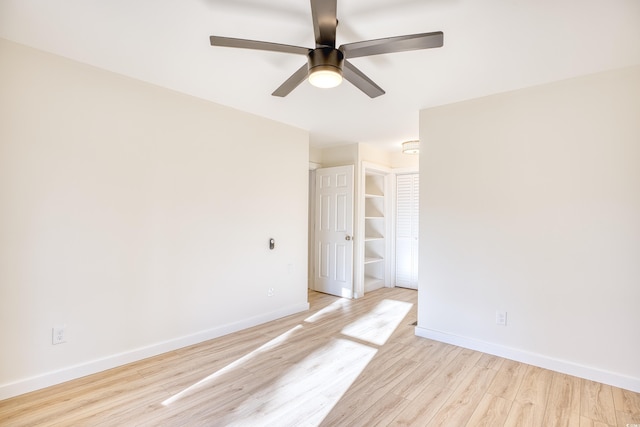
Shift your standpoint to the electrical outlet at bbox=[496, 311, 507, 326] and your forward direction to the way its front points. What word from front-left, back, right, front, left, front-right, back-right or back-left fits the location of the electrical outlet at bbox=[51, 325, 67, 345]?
front-right

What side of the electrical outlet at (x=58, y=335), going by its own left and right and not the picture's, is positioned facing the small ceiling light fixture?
left

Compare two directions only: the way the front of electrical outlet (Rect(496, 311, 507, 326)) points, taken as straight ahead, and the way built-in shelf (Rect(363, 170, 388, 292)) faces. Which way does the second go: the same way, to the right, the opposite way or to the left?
to the left

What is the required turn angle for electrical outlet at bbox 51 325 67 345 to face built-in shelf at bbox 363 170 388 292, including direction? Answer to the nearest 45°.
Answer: approximately 90° to its left

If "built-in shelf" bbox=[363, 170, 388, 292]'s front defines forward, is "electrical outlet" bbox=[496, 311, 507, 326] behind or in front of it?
in front

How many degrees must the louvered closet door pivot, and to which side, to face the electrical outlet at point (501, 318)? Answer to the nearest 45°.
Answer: approximately 45° to its left

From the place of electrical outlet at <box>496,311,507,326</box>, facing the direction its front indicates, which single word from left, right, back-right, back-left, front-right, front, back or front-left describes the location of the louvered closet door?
back-right
